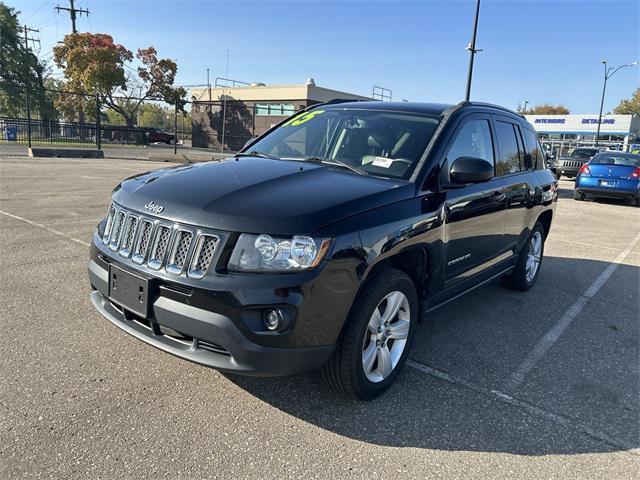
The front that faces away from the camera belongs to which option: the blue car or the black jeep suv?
the blue car

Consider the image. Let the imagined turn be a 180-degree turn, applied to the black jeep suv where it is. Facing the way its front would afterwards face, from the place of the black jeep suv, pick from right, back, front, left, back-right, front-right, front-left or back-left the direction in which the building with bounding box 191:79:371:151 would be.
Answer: front-left

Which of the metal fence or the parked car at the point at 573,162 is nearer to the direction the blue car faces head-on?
the parked car

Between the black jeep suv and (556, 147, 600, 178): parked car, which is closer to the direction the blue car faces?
the parked car

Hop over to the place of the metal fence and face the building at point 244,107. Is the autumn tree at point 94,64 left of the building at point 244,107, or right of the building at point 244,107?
left

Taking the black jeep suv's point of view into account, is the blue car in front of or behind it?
behind

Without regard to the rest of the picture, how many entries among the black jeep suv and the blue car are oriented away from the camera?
1

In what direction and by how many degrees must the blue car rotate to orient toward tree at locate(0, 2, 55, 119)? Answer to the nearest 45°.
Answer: approximately 90° to its left

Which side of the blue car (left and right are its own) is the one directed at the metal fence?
left

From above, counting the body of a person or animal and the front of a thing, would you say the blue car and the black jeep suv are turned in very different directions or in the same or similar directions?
very different directions

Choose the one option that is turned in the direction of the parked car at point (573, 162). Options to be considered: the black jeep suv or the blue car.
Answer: the blue car

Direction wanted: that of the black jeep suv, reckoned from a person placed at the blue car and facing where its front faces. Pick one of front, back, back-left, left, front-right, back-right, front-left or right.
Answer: back

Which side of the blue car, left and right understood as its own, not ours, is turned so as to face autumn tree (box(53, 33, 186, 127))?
left

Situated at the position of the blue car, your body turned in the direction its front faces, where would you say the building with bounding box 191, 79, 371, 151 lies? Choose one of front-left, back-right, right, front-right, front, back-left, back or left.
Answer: front-left

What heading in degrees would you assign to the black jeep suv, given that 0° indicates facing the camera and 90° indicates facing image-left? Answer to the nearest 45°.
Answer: approximately 45°

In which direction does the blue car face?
away from the camera
